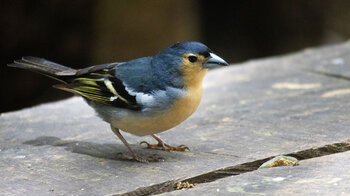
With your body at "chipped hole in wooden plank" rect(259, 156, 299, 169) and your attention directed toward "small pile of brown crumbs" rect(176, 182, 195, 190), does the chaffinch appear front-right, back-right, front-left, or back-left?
front-right

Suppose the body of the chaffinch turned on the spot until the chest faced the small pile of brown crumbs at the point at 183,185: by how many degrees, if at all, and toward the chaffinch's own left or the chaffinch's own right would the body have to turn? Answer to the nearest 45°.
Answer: approximately 90° to the chaffinch's own right

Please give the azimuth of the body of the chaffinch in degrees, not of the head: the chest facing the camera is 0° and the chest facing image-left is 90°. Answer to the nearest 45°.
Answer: approximately 270°

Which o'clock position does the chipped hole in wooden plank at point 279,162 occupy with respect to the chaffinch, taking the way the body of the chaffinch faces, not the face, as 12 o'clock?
The chipped hole in wooden plank is roughly at 1 o'clock from the chaffinch.
